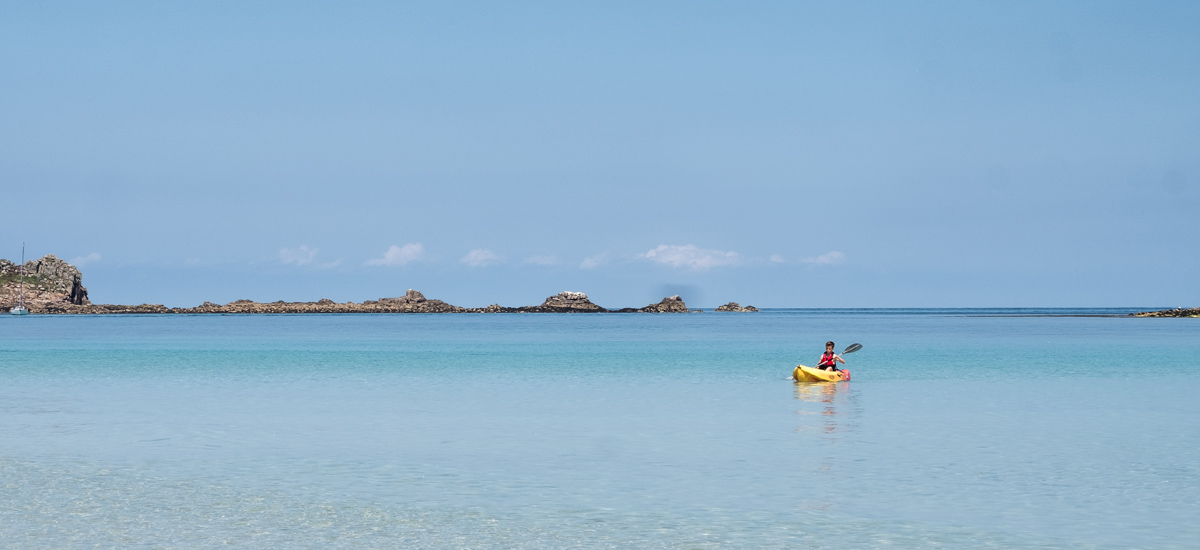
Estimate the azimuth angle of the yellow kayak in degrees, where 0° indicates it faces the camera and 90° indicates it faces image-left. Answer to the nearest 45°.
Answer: approximately 45°
